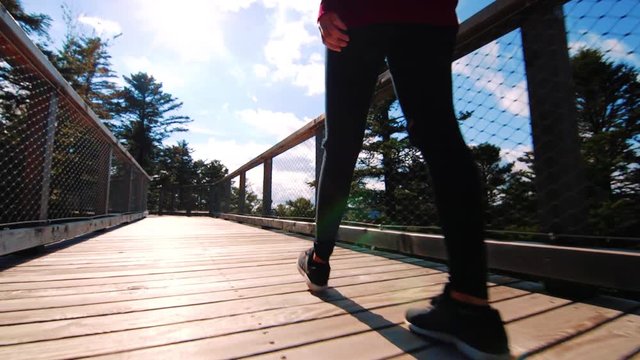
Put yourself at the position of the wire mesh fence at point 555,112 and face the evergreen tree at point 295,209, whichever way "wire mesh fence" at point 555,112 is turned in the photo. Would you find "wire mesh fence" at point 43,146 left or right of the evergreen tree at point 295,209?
left

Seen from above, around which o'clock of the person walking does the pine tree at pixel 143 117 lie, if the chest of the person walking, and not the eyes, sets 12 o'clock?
The pine tree is roughly at 12 o'clock from the person walking.

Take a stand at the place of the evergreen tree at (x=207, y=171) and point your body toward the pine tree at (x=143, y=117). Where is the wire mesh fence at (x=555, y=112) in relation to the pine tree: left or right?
left

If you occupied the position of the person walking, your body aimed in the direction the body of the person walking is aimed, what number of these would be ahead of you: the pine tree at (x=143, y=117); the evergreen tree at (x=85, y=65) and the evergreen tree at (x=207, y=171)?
3

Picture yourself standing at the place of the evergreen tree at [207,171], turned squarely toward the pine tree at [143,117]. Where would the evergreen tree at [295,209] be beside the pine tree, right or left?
left

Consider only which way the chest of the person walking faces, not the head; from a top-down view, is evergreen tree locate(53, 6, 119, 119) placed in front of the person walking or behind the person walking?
in front

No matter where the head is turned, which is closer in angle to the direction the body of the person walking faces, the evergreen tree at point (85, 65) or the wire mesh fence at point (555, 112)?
the evergreen tree

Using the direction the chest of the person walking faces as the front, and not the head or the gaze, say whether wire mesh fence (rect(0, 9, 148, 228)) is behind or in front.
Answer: in front

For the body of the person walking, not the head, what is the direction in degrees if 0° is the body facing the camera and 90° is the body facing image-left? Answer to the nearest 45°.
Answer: approximately 135°

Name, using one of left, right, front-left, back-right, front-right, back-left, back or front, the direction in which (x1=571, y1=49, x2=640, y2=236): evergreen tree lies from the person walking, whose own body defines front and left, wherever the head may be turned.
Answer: right

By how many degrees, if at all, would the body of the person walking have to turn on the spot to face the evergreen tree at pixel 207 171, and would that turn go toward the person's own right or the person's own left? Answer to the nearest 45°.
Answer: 0° — they already face it

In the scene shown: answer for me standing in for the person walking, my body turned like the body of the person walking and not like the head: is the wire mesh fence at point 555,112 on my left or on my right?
on my right

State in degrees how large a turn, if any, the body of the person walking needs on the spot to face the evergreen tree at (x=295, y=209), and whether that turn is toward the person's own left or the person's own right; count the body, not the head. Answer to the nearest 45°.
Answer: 0° — they already face it
